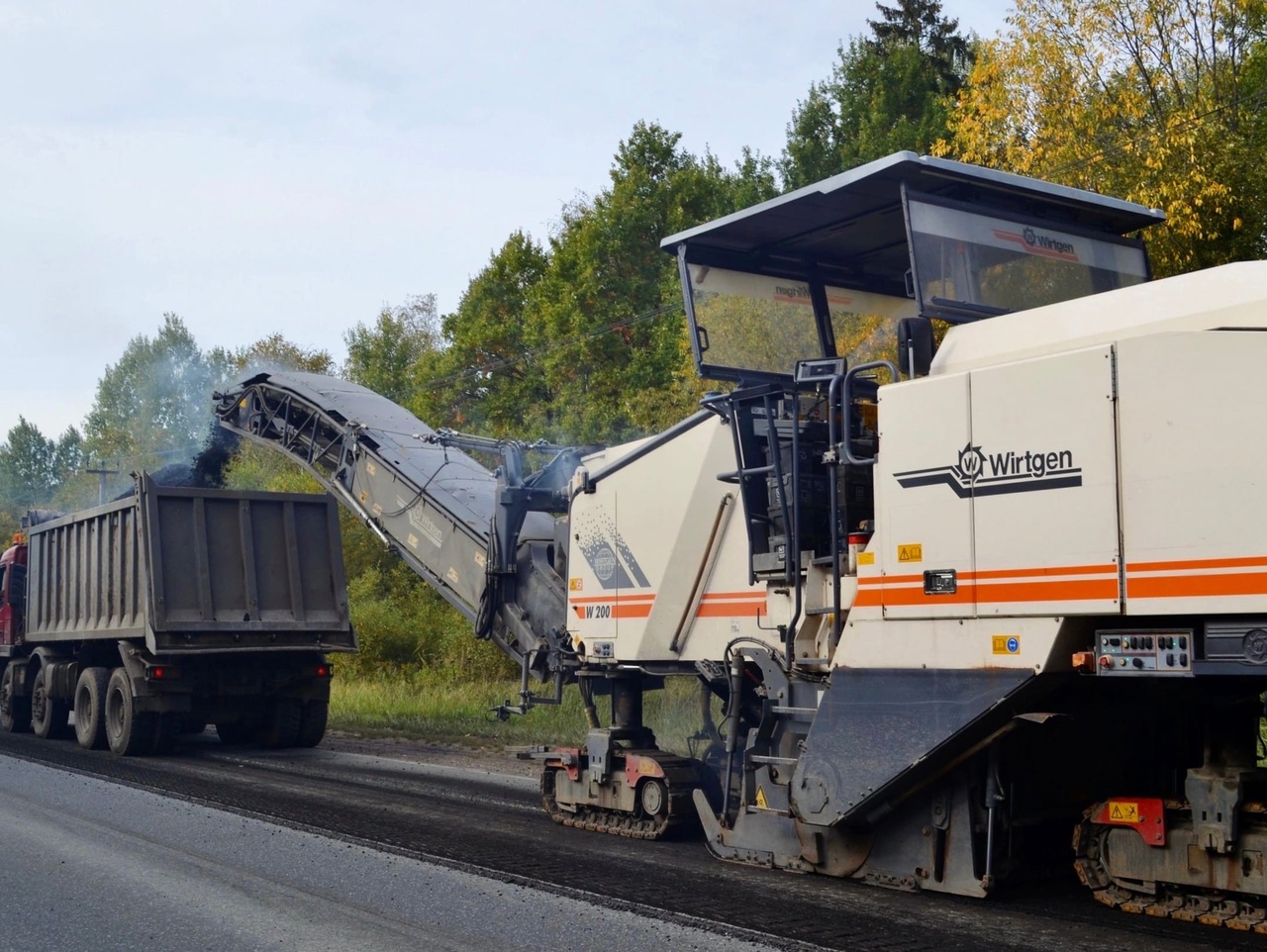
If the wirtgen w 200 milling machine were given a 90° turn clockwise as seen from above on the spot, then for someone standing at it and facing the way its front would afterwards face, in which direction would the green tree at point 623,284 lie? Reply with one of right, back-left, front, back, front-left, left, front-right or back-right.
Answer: front-left

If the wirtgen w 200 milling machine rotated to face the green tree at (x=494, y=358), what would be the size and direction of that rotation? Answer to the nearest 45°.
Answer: approximately 45° to its right

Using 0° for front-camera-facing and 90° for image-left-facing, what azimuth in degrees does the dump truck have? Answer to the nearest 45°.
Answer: approximately 135°

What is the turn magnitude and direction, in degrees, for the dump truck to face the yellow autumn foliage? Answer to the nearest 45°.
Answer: approximately 135° to its right

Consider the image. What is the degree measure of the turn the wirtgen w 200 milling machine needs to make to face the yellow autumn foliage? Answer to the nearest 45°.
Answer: approximately 45° to its right

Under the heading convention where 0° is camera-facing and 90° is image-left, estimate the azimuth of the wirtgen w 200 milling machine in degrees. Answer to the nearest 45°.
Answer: approximately 135°

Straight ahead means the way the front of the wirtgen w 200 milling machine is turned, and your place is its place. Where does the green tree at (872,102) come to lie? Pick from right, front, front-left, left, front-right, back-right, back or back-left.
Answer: front-right

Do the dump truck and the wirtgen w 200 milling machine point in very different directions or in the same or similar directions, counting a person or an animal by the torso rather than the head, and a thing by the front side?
same or similar directions

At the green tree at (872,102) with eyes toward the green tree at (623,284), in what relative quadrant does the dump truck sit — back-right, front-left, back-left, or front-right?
front-left

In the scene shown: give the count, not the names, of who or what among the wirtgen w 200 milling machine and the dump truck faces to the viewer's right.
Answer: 0
